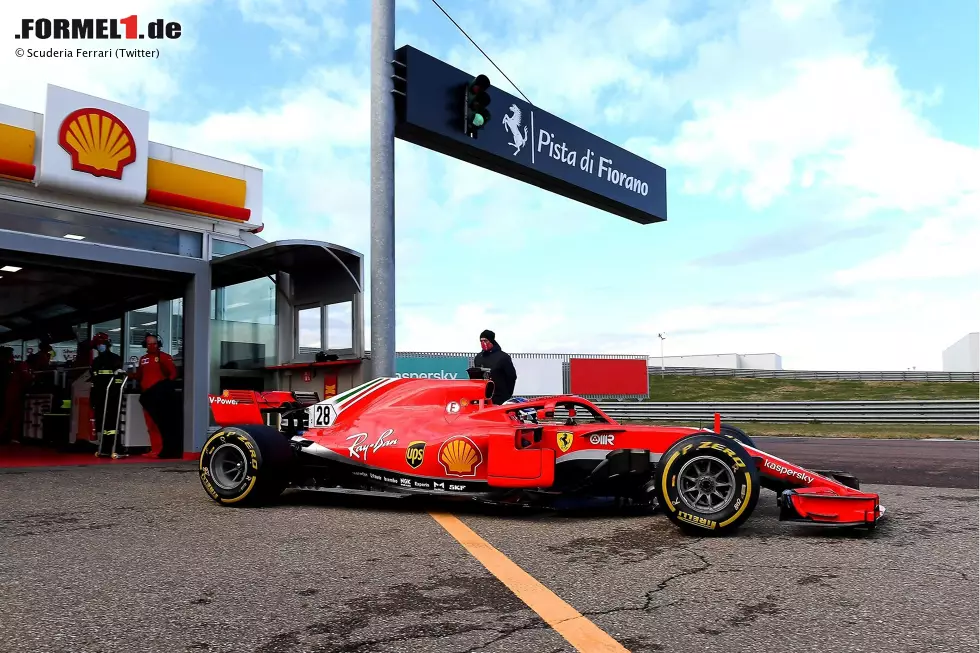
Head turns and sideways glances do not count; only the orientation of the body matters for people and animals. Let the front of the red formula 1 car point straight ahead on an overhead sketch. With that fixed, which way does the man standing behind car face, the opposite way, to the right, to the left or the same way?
to the right

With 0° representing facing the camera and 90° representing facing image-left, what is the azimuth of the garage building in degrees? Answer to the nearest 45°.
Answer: approximately 315°

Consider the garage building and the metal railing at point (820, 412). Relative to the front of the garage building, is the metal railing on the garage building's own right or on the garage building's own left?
on the garage building's own left

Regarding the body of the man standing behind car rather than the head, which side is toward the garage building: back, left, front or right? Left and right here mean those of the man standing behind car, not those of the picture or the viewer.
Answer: right

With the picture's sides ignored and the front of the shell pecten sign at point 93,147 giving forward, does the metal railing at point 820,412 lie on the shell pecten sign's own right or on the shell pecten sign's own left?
on the shell pecten sign's own left
